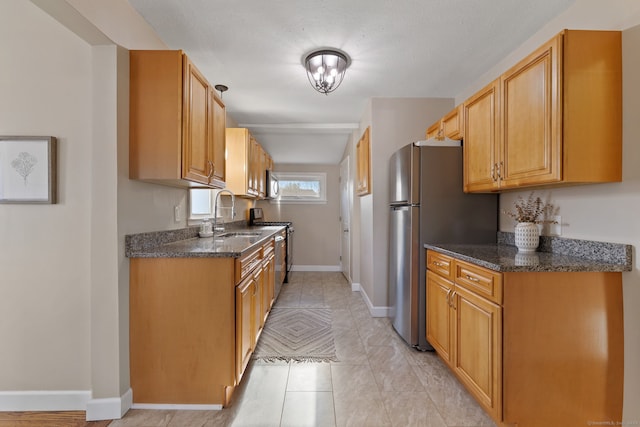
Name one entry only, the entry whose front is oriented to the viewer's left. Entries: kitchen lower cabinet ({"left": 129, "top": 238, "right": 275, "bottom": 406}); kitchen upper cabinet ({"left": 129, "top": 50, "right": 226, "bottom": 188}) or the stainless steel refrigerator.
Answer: the stainless steel refrigerator

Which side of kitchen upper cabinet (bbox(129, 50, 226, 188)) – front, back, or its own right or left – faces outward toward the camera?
right

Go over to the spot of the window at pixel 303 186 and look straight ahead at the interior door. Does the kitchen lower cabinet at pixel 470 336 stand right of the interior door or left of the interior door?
right

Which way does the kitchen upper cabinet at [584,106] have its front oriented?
to the viewer's left

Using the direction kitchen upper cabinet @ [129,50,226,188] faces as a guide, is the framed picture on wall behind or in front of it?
behind

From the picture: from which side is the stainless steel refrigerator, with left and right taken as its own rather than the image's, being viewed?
left

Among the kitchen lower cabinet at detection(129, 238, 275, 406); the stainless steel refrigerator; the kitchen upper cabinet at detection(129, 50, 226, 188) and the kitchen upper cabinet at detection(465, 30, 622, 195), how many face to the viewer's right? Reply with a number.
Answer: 2

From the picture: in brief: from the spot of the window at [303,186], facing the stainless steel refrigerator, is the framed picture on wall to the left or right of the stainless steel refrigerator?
right

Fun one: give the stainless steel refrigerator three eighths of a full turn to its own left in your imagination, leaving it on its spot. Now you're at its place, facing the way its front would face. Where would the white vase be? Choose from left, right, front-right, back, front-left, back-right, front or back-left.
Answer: front

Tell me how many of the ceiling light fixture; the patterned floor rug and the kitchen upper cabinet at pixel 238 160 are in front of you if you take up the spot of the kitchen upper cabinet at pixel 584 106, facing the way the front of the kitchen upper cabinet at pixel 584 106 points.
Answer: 3

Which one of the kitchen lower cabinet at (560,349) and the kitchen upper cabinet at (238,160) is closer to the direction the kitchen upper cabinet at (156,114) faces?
the kitchen lower cabinet

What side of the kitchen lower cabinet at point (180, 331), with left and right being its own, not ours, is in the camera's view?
right
